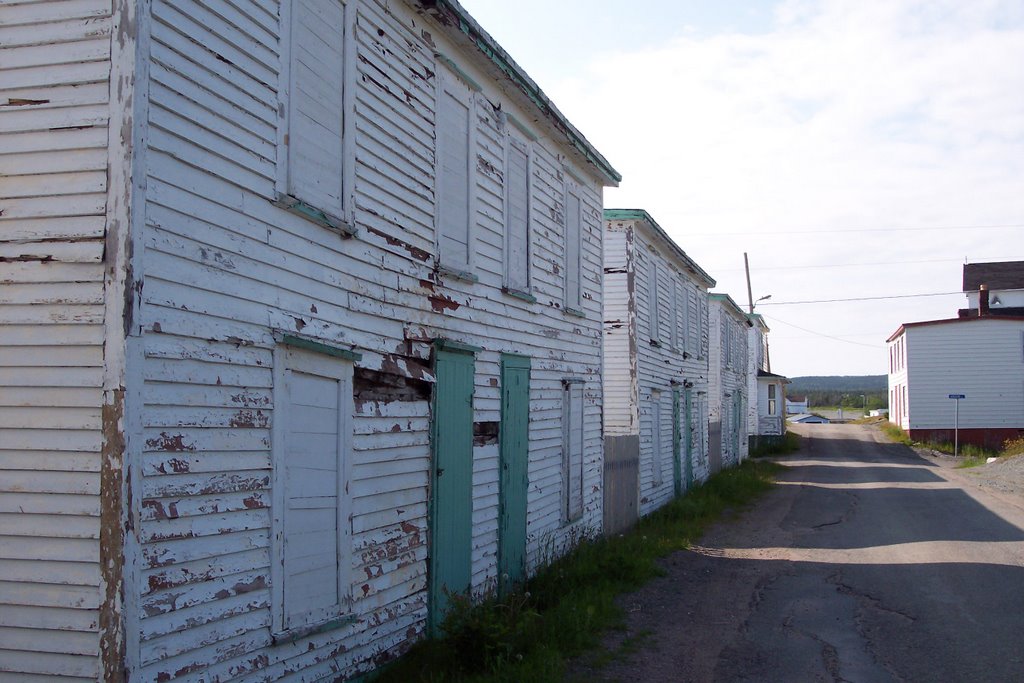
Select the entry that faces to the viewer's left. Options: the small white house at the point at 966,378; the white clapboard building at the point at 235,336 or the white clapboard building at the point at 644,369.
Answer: the small white house

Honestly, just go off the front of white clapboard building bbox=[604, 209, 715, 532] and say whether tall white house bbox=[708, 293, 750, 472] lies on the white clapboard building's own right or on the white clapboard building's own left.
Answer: on the white clapboard building's own left

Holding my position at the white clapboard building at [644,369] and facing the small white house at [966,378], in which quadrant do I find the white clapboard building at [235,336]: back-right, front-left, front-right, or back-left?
back-right

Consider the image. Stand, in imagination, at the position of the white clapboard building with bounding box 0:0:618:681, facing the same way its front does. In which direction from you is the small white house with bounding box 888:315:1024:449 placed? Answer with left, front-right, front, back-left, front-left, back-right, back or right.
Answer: left

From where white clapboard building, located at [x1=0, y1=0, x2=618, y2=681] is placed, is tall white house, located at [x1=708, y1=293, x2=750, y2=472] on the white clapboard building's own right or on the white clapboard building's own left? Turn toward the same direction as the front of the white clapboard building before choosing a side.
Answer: on the white clapboard building's own left

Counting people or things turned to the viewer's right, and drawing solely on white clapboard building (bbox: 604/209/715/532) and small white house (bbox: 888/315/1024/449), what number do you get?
1

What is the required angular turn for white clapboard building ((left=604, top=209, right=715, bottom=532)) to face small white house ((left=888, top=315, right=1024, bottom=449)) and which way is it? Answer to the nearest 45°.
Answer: approximately 45° to its left

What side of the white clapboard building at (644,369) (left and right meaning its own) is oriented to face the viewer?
right

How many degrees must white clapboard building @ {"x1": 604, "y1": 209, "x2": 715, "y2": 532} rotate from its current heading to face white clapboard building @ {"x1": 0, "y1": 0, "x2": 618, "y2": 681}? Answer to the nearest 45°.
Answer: approximately 90° to its right

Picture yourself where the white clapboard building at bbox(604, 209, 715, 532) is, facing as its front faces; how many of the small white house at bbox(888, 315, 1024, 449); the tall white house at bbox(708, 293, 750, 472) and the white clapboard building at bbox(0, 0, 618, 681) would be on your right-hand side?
1

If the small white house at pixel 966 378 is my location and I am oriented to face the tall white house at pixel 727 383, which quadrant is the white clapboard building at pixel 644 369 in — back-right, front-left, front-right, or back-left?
front-left

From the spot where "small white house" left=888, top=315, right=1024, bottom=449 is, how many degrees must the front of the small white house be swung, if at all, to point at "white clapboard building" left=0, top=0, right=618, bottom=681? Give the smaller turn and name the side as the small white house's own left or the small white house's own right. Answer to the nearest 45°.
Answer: approximately 90° to the small white house's own left

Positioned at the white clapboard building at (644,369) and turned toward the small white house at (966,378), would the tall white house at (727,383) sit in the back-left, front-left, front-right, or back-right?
front-left

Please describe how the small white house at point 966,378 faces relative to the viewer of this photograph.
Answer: facing to the left of the viewer

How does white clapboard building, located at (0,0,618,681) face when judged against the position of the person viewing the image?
facing the viewer and to the right of the viewer

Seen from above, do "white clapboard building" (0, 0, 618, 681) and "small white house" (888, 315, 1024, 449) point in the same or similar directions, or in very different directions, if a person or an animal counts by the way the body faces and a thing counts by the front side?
very different directions

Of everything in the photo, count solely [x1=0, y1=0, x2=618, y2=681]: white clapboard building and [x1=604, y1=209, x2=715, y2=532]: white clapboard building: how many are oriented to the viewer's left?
0
